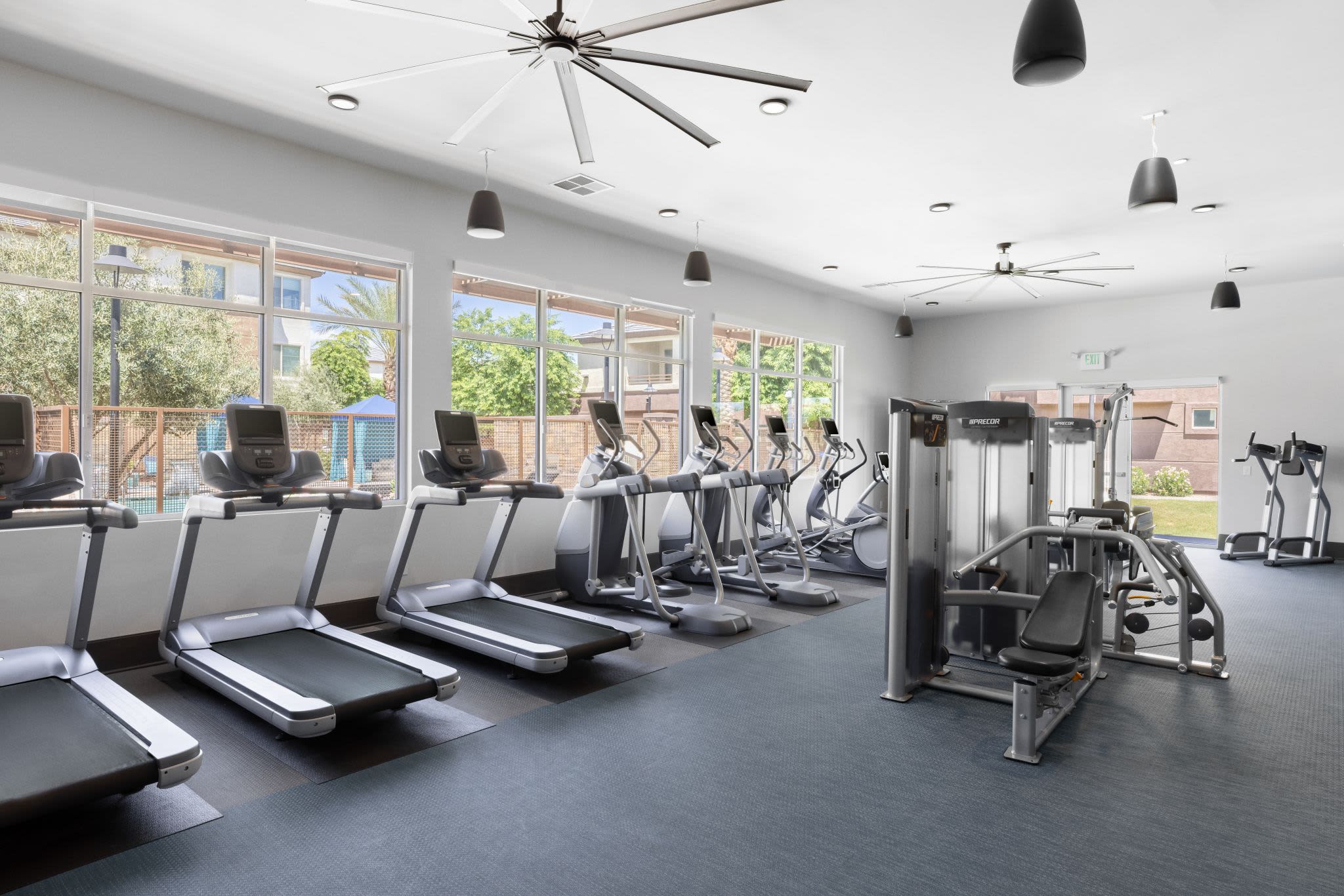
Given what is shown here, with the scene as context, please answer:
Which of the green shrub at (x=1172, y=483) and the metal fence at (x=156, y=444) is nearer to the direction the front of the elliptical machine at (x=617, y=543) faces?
the metal fence

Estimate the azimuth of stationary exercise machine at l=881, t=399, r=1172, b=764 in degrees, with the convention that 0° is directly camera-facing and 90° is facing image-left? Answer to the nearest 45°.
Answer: approximately 45°

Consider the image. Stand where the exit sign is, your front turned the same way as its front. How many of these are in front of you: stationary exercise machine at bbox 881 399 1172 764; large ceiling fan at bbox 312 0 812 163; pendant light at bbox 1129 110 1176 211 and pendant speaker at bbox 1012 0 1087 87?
4

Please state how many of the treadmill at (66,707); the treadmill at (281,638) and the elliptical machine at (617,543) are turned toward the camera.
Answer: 0

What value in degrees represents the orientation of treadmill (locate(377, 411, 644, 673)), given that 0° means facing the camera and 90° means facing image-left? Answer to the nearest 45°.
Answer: approximately 135°

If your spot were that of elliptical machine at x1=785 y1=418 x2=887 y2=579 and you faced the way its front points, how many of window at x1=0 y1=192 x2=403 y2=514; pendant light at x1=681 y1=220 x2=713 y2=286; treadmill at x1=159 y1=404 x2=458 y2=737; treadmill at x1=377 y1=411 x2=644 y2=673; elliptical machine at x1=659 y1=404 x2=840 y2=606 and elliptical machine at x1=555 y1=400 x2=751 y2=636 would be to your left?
6

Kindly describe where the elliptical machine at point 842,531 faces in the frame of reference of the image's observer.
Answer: facing away from the viewer and to the left of the viewer

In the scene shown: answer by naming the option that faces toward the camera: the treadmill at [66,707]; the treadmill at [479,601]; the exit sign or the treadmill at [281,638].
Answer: the exit sign

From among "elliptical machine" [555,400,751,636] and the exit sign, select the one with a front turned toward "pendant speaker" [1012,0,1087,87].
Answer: the exit sign

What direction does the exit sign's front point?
toward the camera

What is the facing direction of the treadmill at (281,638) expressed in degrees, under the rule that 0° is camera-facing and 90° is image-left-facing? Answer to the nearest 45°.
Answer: approximately 135°

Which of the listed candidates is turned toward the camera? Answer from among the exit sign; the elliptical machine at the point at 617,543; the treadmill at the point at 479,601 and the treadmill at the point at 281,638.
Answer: the exit sign

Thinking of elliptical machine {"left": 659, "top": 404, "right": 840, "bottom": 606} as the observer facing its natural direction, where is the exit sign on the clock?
The exit sign is roughly at 3 o'clock from the elliptical machine.

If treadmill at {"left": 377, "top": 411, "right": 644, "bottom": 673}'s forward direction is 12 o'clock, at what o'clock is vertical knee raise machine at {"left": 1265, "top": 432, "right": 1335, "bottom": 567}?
The vertical knee raise machine is roughly at 4 o'clock from the treadmill.

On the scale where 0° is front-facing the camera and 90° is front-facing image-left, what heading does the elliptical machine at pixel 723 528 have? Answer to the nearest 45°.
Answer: approximately 135°
